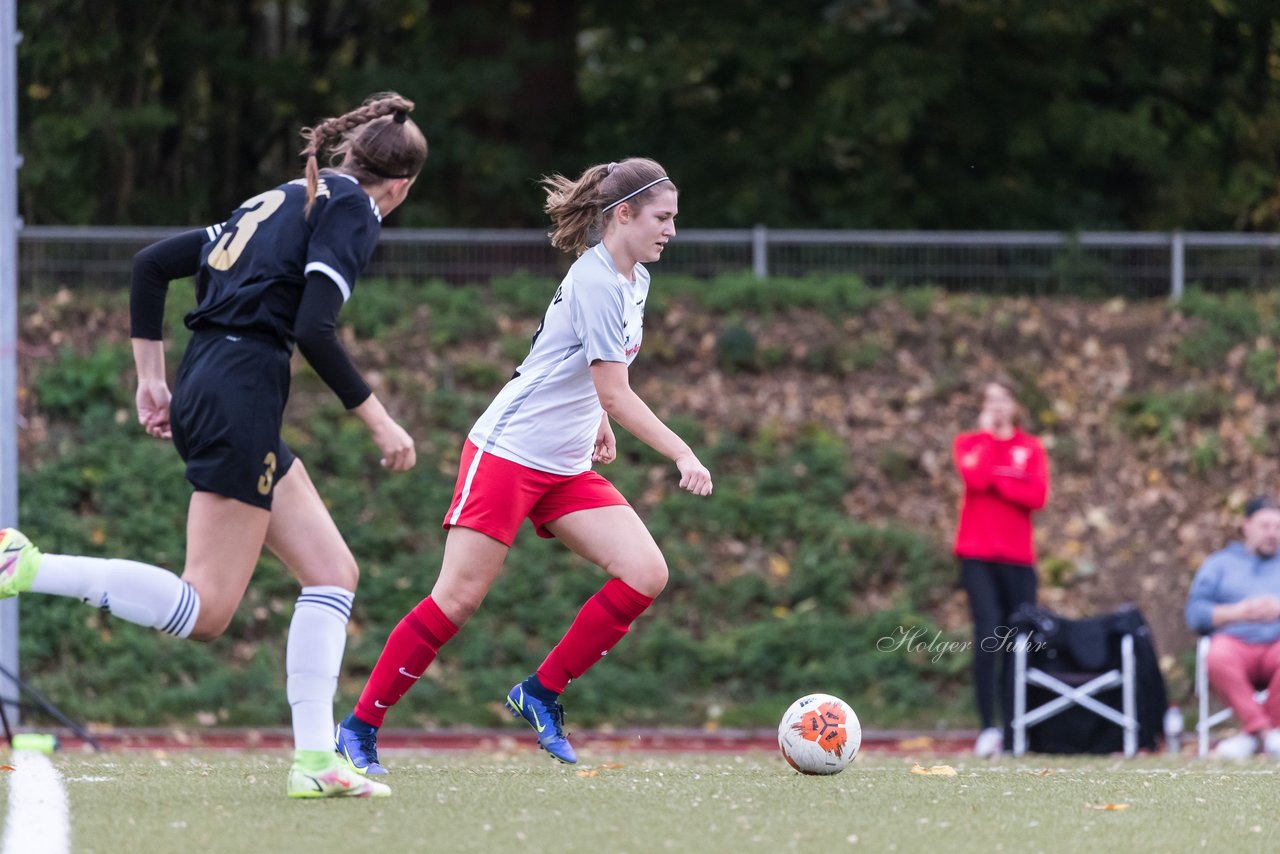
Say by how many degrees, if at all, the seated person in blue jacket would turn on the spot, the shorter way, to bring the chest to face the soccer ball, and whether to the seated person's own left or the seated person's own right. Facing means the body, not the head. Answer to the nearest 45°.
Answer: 0° — they already face it

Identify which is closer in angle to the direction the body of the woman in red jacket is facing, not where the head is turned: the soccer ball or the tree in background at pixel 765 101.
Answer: the soccer ball

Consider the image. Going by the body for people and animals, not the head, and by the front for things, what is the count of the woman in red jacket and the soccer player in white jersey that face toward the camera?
1

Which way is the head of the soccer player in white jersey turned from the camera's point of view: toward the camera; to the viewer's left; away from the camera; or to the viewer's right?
to the viewer's right

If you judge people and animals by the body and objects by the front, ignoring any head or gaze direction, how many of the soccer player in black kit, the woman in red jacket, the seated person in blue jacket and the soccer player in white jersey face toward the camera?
2

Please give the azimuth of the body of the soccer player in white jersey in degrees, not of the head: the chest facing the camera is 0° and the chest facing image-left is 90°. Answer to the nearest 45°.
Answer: approximately 270°

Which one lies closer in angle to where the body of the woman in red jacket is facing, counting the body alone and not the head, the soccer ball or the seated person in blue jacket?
the soccer ball
